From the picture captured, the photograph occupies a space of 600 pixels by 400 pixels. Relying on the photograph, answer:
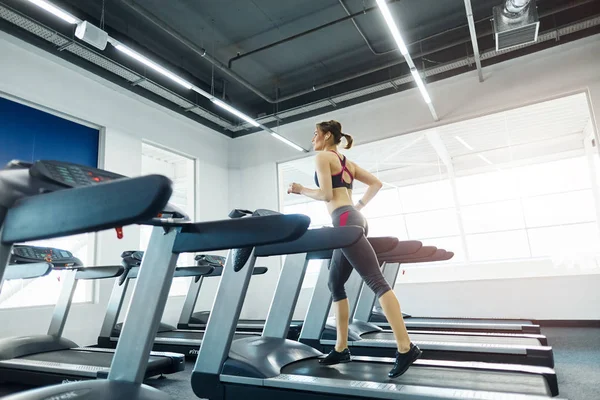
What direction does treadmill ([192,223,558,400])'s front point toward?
to the viewer's left

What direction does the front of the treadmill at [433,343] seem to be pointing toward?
to the viewer's left

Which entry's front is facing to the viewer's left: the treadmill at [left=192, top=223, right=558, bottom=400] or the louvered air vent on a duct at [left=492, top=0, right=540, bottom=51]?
the treadmill

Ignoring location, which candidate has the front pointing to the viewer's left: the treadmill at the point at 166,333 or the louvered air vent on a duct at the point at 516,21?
the treadmill

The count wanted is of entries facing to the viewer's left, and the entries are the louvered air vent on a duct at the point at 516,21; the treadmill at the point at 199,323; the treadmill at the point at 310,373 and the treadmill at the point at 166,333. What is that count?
3

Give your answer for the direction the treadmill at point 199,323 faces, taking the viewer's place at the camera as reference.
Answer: facing to the left of the viewer

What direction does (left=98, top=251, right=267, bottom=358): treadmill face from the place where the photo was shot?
facing to the left of the viewer
